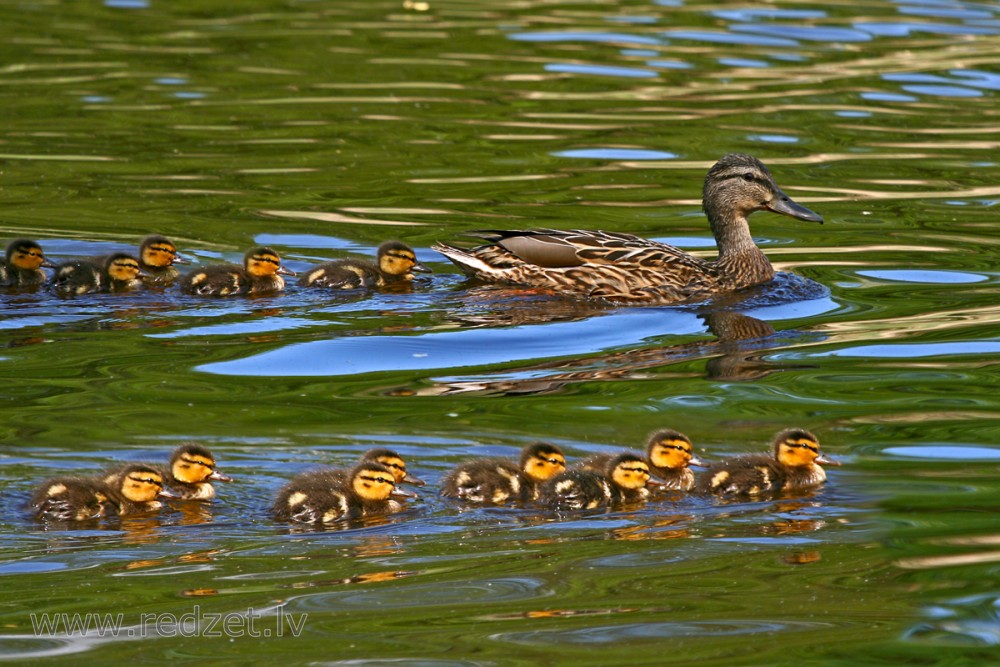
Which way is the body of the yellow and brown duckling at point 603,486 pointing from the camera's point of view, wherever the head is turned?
to the viewer's right

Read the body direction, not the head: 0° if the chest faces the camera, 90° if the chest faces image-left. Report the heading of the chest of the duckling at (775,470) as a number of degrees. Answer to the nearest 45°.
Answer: approximately 270°

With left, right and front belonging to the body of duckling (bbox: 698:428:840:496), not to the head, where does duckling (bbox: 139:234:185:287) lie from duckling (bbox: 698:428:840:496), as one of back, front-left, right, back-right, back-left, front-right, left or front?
back-left

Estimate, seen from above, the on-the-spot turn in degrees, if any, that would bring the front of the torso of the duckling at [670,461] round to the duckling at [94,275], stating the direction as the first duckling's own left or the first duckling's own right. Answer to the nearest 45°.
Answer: approximately 135° to the first duckling's own left

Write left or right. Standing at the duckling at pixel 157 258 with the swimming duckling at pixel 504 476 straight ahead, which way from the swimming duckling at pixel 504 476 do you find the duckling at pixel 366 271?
left

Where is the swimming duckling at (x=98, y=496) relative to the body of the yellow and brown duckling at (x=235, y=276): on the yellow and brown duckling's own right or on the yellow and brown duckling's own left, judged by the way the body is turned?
on the yellow and brown duckling's own right

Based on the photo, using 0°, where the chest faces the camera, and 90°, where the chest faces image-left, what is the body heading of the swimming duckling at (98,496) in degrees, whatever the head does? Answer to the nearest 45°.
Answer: approximately 270°

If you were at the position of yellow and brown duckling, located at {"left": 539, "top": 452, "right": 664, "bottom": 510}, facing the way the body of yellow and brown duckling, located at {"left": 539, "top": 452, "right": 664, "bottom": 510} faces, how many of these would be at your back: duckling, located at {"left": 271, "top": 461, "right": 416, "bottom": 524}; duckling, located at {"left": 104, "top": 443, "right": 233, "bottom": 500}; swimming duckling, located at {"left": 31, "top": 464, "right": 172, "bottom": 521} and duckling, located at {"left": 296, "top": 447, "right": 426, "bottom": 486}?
4

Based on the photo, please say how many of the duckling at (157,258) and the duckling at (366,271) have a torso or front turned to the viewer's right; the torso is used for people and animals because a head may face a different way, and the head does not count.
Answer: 2

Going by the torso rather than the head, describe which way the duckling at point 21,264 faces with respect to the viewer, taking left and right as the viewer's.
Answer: facing to the right of the viewer

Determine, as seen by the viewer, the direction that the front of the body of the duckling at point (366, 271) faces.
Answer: to the viewer's right

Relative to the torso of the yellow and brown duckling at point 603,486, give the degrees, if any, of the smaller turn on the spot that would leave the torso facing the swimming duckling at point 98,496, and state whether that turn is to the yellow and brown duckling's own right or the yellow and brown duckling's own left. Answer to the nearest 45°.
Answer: approximately 180°

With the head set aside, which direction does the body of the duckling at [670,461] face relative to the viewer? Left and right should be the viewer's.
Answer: facing to the right of the viewer

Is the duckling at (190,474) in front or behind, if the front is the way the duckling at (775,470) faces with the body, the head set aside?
behind

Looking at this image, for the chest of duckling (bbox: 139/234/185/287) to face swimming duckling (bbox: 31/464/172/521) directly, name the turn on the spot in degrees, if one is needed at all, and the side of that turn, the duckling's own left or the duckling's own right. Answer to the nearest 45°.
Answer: approximately 90° to the duckling's own right

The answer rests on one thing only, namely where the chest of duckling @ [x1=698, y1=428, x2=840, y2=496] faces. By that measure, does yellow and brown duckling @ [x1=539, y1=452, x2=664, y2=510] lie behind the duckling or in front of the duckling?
behind

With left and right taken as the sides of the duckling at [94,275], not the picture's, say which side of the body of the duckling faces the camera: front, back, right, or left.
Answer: right
